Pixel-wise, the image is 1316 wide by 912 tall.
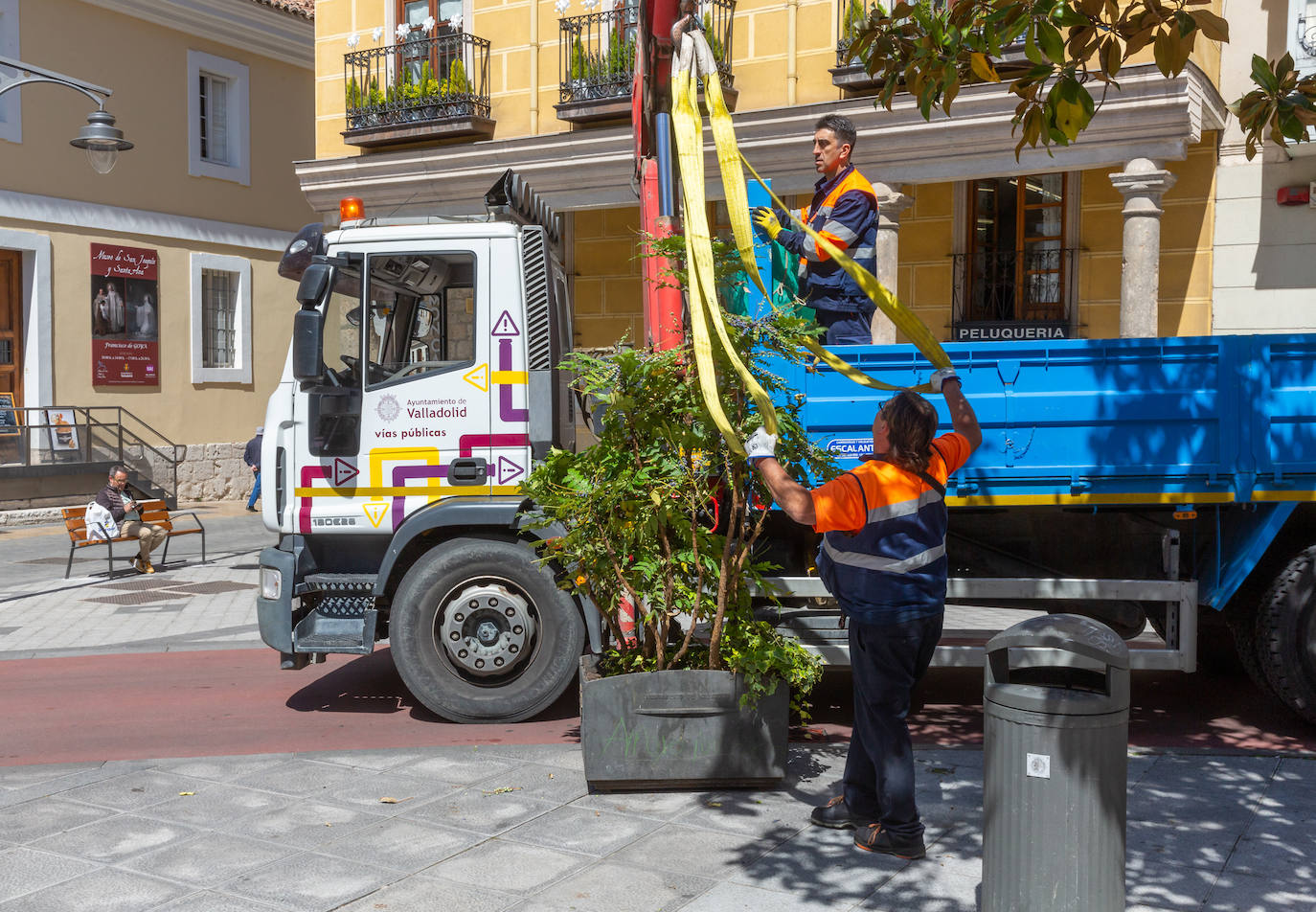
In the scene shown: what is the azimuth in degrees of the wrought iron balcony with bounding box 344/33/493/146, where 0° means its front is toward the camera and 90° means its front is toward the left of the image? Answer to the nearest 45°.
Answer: approximately 45°

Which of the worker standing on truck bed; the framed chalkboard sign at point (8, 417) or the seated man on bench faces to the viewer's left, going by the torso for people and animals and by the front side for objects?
the worker standing on truck bed

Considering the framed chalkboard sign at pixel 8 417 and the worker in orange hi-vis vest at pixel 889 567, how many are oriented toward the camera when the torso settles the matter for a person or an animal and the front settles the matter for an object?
1

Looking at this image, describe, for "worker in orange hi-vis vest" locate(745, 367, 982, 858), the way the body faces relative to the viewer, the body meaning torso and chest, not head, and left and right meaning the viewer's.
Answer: facing away from the viewer and to the left of the viewer

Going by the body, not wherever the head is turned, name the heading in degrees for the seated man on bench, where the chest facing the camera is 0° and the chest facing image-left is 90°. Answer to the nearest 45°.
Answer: approximately 315°

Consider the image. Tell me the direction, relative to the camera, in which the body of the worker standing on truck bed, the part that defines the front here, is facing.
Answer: to the viewer's left

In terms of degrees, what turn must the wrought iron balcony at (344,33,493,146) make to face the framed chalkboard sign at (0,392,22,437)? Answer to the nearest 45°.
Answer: approximately 90° to its right

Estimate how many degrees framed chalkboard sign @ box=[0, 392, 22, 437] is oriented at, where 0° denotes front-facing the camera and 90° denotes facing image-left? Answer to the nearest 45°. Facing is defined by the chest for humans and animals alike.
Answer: approximately 0°

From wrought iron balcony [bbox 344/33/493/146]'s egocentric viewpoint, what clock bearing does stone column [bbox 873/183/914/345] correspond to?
The stone column is roughly at 9 o'clock from the wrought iron balcony.

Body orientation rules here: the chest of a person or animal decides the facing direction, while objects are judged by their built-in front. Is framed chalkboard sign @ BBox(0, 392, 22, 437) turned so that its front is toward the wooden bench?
yes
